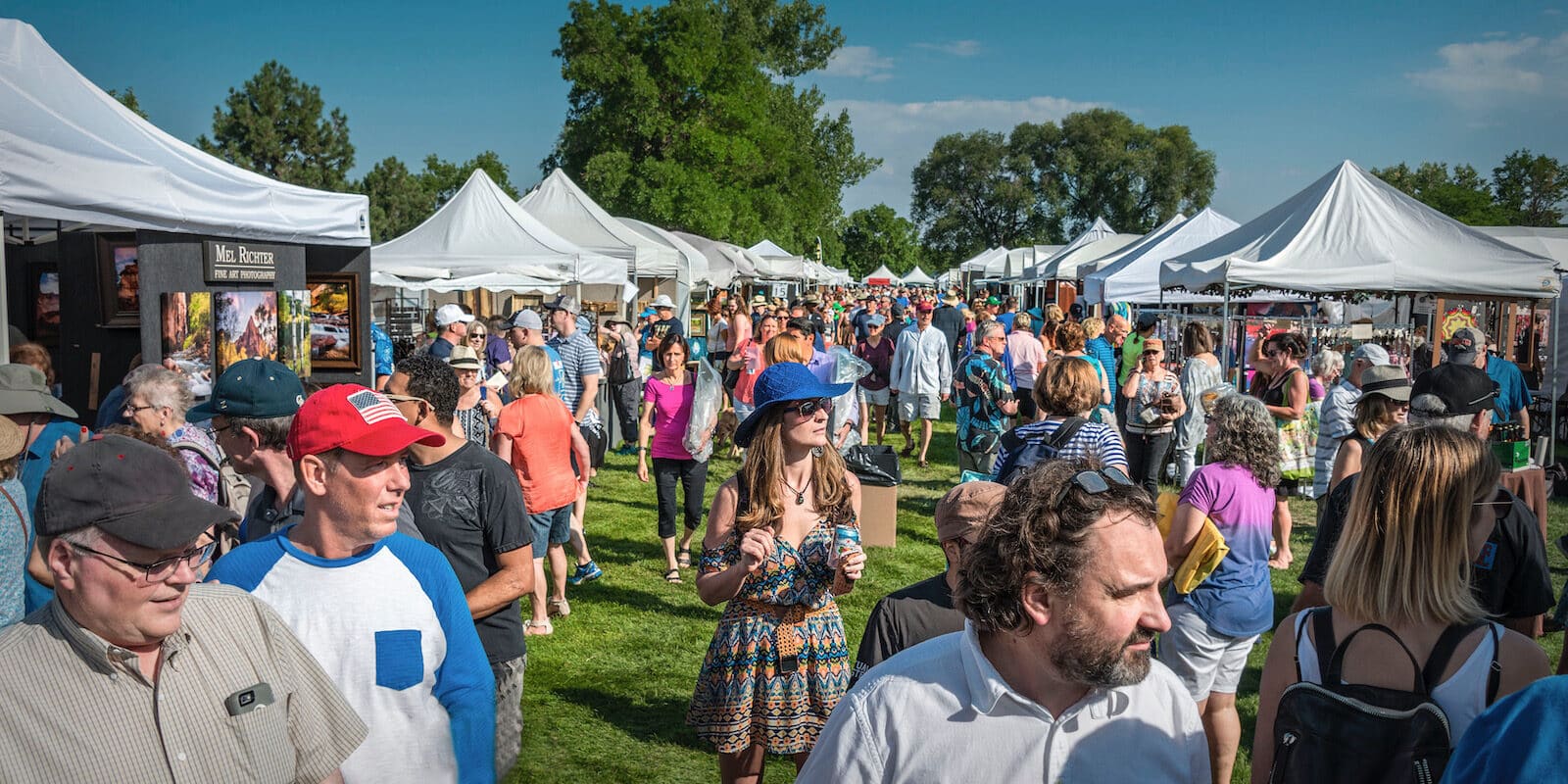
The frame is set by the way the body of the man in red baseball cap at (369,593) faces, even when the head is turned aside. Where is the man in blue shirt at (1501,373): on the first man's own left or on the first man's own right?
on the first man's own left

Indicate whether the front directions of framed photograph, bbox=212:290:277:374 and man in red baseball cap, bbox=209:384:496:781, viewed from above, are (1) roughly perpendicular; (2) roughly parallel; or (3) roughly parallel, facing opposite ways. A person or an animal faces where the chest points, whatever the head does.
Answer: roughly parallel

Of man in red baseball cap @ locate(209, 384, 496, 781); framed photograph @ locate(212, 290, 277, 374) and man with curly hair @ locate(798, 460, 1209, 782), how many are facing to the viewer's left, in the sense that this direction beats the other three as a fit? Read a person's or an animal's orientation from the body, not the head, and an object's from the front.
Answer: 0

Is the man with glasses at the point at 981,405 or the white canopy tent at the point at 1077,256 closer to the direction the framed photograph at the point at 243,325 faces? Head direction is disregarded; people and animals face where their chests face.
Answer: the man with glasses

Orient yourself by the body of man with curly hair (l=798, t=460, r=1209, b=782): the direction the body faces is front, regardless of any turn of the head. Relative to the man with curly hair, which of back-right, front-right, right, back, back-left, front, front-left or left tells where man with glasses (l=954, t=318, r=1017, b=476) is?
back-left

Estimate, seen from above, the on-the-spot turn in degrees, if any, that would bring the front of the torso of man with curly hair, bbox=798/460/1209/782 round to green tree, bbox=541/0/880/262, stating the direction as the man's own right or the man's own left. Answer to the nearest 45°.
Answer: approximately 135° to the man's own left

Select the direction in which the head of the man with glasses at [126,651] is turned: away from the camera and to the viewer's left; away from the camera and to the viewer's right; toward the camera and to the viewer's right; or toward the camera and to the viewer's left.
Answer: toward the camera and to the viewer's right

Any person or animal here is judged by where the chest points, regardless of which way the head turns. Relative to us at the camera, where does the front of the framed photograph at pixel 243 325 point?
facing the viewer and to the right of the viewer

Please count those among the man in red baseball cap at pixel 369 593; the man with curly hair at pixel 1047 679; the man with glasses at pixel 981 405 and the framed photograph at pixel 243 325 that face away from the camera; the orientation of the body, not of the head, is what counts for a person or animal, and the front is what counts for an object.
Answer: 0
